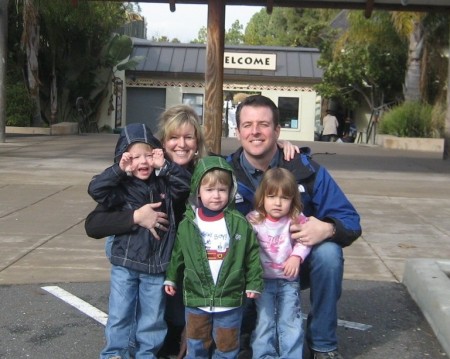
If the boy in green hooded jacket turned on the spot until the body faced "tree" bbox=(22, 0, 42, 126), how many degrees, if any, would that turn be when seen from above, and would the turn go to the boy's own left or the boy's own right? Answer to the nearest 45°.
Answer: approximately 180°

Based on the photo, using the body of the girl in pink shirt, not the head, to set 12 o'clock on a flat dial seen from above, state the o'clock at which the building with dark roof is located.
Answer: The building with dark roof is roughly at 6 o'clock from the girl in pink shirt.

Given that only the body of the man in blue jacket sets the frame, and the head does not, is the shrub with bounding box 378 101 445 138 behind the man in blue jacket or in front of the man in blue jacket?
behind

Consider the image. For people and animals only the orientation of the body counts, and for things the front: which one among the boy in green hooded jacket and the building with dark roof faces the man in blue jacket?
the building with dark roof

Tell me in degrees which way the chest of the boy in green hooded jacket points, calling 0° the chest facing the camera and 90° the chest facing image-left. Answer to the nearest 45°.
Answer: approximately 0°

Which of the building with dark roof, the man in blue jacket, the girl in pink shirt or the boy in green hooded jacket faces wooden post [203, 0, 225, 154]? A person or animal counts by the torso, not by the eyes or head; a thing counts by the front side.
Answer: the building with dark roof

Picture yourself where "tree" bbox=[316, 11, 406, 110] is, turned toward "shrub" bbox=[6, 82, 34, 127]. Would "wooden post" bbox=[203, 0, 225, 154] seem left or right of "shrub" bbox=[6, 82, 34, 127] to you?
left

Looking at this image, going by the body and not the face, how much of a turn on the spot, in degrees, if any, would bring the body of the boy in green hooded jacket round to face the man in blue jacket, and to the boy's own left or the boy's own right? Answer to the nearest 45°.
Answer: approximately 135° to the boy's own left

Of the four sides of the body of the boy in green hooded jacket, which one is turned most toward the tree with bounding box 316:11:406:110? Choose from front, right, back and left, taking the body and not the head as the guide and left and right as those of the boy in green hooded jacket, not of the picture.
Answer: back

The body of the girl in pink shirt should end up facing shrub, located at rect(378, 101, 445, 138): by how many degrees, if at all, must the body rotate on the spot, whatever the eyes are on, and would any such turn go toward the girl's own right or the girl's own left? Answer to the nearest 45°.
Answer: approximately 180°

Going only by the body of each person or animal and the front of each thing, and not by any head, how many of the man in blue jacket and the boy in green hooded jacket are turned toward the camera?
2
